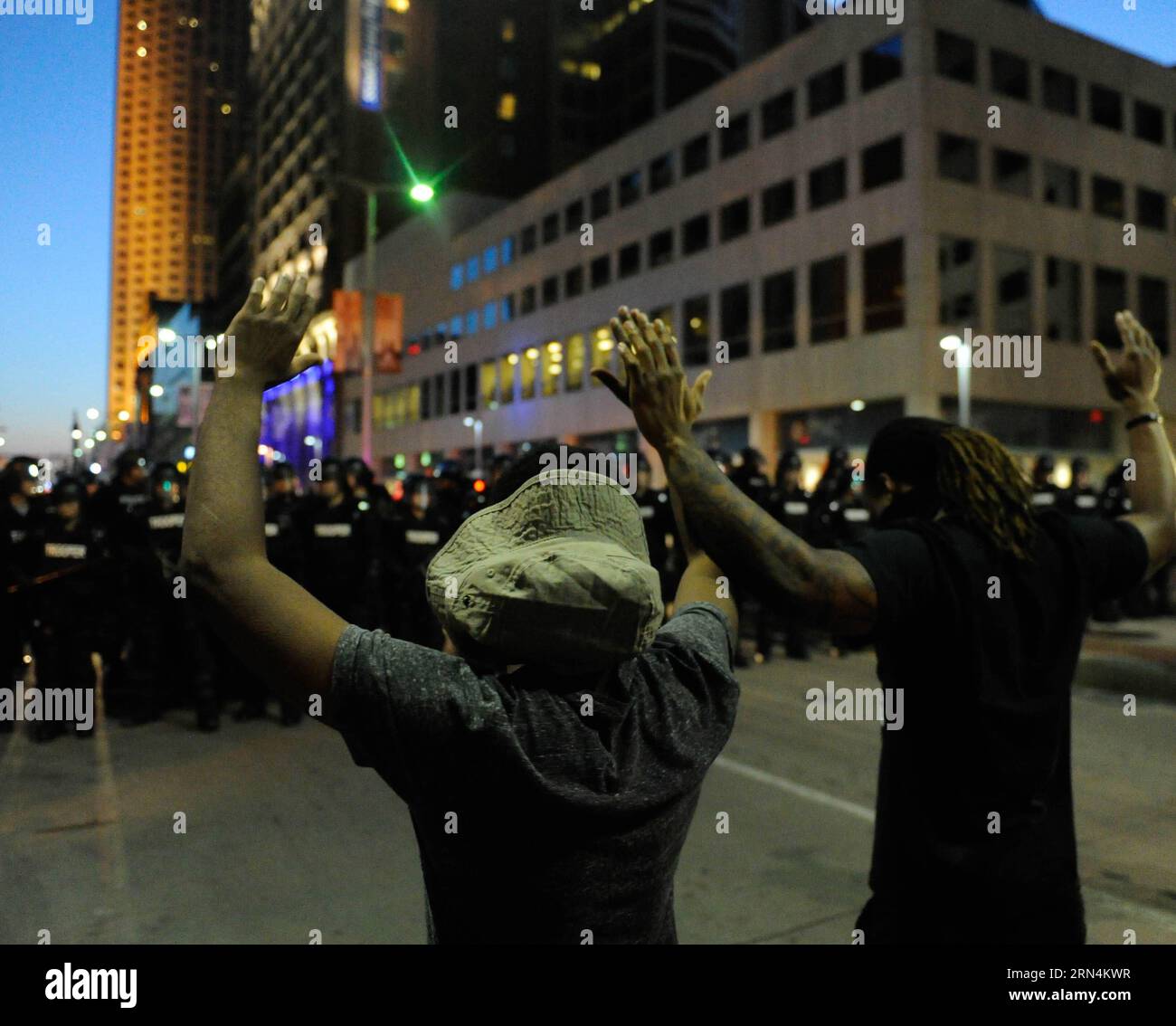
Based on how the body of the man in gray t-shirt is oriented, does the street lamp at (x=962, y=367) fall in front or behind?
in front

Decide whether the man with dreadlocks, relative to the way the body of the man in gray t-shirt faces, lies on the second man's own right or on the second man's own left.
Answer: on the second man's own right

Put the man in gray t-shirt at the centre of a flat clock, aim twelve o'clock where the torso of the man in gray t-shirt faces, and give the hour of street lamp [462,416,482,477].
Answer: The street lamp is roughly at 12 o'clock from the man in gray t-shirt.

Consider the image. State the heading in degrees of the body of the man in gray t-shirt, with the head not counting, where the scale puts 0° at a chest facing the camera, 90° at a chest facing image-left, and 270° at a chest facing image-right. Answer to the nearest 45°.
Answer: approximately 180°

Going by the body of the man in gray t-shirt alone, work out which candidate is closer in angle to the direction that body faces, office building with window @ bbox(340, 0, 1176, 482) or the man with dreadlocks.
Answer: the office building with window

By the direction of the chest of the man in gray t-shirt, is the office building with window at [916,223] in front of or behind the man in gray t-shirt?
in front

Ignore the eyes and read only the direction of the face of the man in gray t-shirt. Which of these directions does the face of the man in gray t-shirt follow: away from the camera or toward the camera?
away from the camera

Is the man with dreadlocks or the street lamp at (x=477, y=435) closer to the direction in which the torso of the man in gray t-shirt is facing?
the street lamp
